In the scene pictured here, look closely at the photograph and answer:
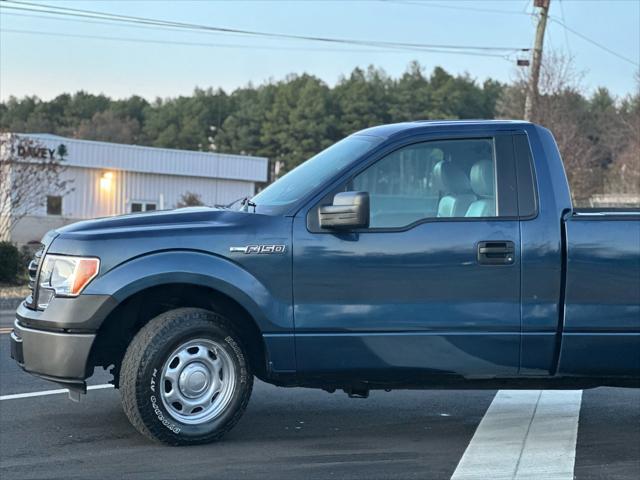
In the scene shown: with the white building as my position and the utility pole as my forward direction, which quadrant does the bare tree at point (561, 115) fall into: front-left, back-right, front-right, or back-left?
front-left

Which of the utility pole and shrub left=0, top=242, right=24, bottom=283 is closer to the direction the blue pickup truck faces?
the shrub

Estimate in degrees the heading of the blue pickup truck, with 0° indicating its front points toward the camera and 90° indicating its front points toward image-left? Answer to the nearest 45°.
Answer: approximately 90°

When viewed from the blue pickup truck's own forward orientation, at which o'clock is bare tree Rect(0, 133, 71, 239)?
The bare tree is roughly at 2 o'clock from the blue pickup truck.

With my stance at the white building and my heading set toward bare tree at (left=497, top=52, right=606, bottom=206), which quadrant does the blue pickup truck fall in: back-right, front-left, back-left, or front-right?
front-right

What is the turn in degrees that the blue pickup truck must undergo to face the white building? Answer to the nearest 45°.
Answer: approximately 90° to its right

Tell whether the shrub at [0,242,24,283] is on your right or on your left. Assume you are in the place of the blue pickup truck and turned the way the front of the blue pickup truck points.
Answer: on your right

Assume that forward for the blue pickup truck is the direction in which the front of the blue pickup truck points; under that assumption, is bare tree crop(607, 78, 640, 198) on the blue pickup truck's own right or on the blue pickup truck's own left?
on the blue pickup truck's own right

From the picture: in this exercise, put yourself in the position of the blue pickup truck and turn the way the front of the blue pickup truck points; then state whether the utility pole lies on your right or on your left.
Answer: on your right

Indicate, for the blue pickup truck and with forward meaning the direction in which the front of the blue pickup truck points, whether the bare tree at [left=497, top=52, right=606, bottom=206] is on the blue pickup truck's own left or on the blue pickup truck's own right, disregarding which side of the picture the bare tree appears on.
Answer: on the blue pickup truck's own right
